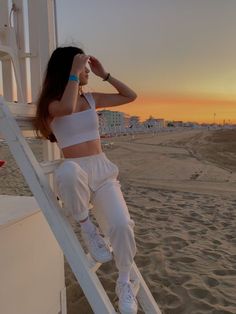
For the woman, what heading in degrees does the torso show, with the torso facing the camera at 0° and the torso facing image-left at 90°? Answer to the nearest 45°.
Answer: approximately 315°

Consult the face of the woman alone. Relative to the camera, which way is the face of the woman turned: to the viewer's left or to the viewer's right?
to the viewer's right
